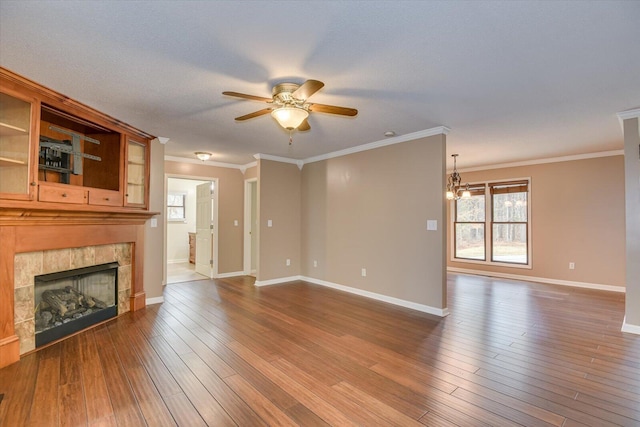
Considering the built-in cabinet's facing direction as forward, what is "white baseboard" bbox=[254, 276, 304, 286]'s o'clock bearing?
The white baseboard is roughly at 10 o'clock from the built-in cabinet.

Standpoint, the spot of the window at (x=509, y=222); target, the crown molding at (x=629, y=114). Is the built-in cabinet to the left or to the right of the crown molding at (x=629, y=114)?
right

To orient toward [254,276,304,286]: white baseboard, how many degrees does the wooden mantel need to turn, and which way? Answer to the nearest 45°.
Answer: approximately 45° to its left

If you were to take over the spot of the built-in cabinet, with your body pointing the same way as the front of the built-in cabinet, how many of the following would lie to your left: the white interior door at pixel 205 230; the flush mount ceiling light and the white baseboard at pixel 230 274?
3

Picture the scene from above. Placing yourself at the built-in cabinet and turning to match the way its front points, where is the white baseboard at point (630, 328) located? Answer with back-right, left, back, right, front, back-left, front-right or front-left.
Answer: front

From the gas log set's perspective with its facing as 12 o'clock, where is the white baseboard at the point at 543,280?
The white baseboard is roughly at 11 o'clock from the gas log set.

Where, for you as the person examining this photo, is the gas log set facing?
facing the viewer and to the right of the viewer

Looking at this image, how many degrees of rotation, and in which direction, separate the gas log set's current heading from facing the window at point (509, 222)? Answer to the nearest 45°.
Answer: approximately 45° to its left
